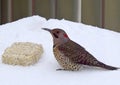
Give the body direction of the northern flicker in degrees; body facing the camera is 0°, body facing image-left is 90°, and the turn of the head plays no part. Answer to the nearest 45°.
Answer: approximately 90°
